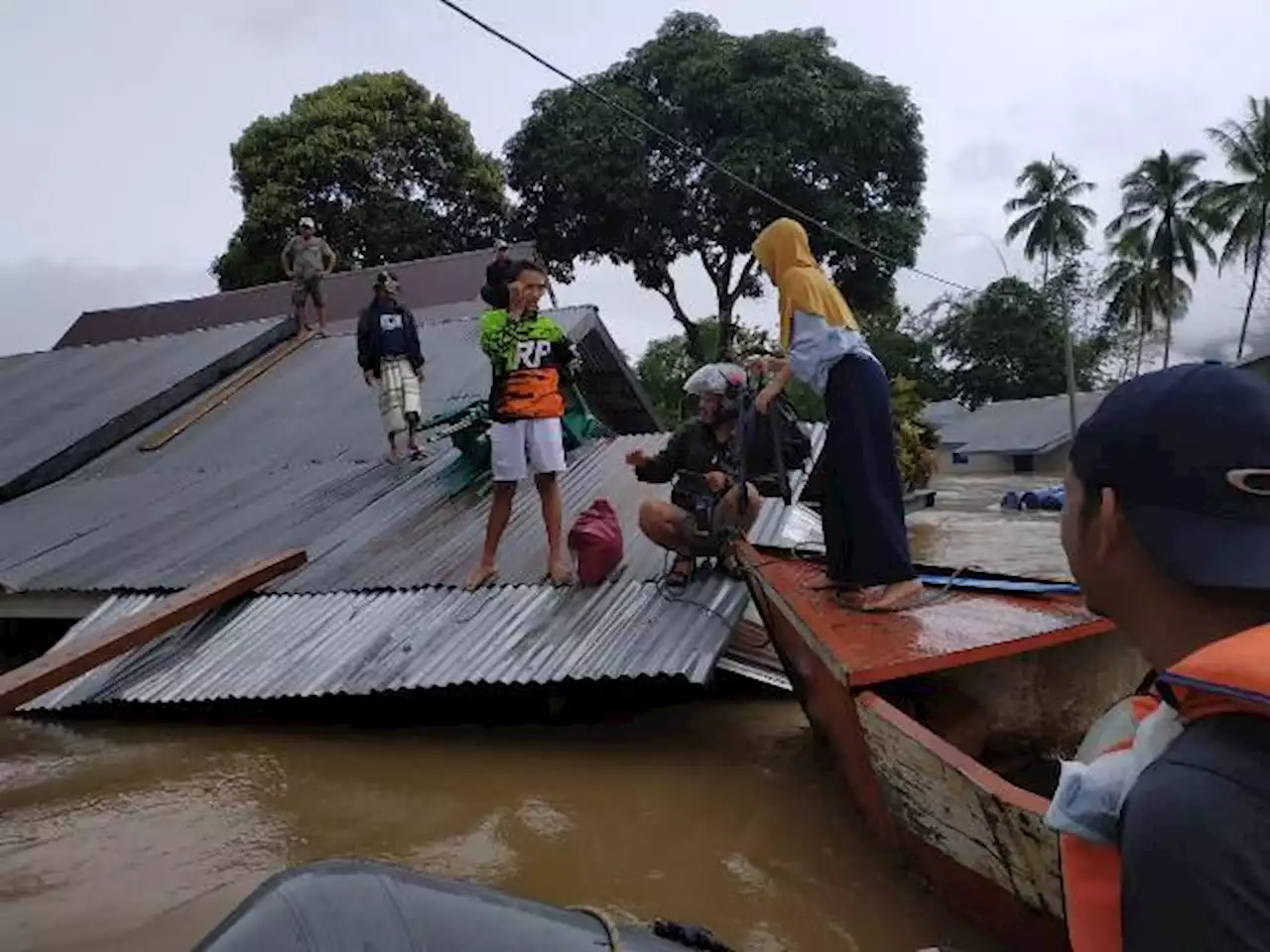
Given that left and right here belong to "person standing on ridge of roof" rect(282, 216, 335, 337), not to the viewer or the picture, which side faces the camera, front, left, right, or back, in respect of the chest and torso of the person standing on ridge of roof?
front

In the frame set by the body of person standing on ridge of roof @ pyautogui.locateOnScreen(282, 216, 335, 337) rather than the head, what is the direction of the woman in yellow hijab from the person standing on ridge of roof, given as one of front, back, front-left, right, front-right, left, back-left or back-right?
front

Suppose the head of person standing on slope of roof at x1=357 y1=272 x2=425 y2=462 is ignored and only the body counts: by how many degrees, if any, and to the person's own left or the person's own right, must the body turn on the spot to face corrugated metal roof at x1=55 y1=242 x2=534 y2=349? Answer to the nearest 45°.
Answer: approximately 180°

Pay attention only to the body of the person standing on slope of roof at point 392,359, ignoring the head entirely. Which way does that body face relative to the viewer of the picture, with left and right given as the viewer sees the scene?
facing the viewer

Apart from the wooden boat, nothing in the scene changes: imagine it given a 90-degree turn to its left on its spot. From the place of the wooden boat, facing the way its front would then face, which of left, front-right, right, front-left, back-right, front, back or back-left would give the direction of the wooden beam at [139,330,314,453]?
right

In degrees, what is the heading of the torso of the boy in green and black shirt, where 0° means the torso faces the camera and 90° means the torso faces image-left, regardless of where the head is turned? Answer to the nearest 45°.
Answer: approximately 0°

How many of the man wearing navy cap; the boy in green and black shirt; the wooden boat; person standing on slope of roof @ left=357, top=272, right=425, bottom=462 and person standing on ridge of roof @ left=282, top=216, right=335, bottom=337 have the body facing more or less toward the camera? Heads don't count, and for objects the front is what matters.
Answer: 3

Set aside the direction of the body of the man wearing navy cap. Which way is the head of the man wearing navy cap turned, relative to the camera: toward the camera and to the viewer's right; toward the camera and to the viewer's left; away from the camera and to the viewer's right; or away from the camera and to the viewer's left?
away from the camera and to the viewer's left

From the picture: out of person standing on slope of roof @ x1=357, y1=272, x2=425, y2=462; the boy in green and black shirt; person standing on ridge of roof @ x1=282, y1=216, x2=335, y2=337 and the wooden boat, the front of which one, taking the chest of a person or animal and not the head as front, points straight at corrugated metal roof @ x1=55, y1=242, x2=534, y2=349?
the wooden boat

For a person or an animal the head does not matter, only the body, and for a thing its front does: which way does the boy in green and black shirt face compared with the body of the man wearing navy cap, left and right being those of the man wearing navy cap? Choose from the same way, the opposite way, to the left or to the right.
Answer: the opposite way

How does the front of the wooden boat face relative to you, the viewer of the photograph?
facing away from the viewer and to the left of the viewer

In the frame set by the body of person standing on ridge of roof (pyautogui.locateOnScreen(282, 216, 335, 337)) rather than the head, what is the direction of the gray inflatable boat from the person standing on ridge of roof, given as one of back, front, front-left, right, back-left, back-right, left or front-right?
front

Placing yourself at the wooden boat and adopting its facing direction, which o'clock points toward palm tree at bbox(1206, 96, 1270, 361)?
The palm tree is roughly at 2 o'clock from the wooden boat.

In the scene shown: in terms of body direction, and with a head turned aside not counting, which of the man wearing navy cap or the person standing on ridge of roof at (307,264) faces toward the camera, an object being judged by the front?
the person standing on ridge of roof

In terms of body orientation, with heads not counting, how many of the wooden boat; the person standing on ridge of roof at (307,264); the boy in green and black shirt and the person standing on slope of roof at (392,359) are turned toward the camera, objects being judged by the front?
3

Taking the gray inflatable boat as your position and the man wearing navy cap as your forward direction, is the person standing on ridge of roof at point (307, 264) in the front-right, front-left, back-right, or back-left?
back-left

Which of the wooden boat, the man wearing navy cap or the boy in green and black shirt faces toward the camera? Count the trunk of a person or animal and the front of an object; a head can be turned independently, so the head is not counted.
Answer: the boy in green and black shirt

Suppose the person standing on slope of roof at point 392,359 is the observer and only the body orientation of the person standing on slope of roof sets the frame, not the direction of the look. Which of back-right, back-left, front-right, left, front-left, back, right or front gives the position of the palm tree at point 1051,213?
back-left

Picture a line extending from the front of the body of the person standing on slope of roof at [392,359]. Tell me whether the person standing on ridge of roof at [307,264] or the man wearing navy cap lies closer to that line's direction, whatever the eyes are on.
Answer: the man wearing navy cap
